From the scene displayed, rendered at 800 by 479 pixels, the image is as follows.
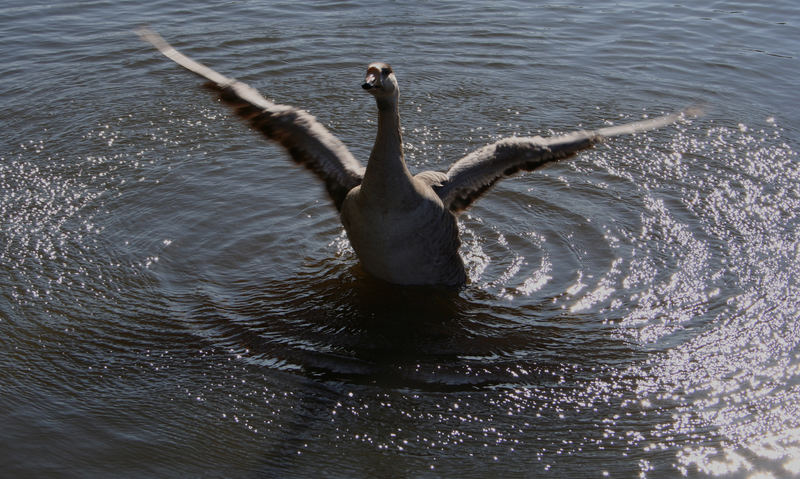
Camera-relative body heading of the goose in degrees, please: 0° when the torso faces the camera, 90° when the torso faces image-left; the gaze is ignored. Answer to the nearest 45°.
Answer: approximately 0°
